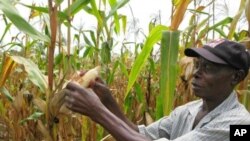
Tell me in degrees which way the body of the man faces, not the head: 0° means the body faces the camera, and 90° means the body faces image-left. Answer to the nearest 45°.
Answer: approximately 45°
